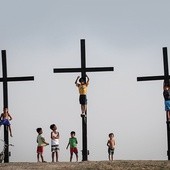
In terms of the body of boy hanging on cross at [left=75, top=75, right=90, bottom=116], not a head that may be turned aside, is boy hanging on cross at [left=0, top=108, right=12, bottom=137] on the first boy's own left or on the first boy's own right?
on the first boy's own right

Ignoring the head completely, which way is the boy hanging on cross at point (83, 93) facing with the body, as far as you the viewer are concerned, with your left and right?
facing the viewer

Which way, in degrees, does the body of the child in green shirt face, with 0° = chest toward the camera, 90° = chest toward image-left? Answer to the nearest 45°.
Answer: approximately 0°

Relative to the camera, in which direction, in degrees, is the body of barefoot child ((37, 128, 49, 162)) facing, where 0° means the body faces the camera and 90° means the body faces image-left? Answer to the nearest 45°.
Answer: approximately 270°

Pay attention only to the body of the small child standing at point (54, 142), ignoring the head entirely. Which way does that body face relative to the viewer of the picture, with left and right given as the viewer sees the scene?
facing the viewer and to the right of the viewer

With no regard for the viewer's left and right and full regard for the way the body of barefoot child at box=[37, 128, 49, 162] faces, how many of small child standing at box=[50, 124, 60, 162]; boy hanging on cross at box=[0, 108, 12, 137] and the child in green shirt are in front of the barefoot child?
2

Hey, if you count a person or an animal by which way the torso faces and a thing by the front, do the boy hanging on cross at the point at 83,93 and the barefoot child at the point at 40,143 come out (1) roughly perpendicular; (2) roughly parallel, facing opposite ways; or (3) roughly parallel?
roughly perpendicular

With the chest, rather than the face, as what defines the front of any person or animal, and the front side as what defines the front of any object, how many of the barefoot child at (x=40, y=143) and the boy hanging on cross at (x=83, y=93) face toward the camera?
1

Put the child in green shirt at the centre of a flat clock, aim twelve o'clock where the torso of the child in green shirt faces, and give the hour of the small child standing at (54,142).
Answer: The small child standing is roughly at 2 o'clock from the child in green shirt.

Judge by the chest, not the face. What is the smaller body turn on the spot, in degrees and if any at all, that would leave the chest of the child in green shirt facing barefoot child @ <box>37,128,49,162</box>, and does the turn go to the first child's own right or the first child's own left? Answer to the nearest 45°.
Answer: approximately 90° to the first child's own right
